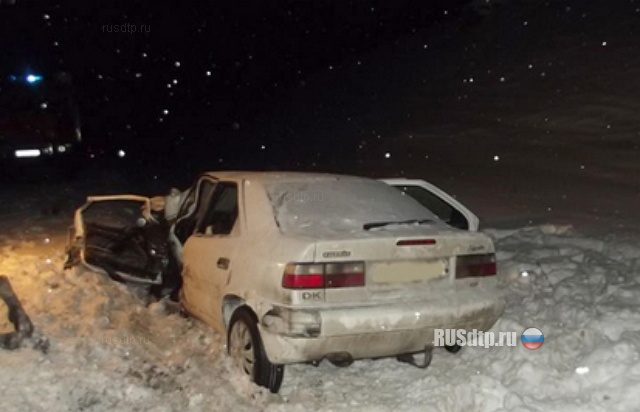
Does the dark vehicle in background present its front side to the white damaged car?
yes

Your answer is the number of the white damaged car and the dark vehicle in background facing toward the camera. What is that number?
1

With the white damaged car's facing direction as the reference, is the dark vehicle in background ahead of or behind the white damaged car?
ahead

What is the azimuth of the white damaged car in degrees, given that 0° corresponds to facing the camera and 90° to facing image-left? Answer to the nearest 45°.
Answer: approximately 135°

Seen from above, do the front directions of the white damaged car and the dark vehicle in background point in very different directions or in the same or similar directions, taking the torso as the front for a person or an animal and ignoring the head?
very different directions
